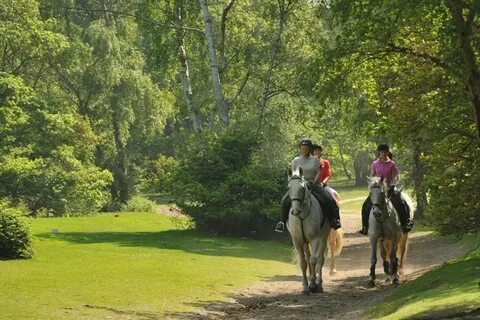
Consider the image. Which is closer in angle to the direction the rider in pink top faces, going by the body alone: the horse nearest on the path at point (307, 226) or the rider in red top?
the horse nearest on the path

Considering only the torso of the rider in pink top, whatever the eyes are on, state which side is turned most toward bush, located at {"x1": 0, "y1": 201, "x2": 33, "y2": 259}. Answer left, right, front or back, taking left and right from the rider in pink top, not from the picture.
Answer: right

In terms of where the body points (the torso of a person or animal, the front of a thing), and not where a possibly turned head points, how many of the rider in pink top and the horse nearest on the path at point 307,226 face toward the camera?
2

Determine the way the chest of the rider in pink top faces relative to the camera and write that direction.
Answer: toward the camera

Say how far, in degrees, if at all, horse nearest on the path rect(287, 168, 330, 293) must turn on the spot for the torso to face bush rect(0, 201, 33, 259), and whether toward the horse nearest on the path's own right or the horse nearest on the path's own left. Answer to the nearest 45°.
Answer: approximately 90° to the horse nearest on the path's own right

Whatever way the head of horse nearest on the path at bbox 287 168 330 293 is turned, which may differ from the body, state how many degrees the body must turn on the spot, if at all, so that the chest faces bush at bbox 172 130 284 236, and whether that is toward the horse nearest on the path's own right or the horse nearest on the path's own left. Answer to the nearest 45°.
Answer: approximately 180°

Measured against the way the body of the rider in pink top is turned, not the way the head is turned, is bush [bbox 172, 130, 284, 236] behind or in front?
behind
